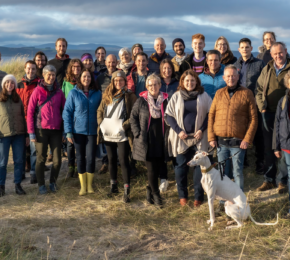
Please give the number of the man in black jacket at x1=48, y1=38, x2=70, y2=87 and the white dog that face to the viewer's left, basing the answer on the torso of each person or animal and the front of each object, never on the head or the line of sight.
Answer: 1

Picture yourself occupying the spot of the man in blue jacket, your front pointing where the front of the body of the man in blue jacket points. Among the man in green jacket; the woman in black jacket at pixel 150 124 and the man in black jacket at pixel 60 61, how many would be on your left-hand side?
1

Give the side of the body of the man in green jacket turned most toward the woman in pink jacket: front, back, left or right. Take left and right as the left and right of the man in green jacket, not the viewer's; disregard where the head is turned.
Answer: right

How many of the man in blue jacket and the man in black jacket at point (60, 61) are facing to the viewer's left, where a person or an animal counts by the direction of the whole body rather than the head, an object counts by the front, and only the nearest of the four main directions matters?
0

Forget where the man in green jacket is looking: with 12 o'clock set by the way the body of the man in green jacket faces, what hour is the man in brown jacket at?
The man in brown jacket is roughly at 1 o'clock from the man in green jacket.

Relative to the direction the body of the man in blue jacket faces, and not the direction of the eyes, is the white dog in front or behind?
in front

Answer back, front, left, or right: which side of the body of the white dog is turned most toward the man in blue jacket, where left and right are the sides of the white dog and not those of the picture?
right

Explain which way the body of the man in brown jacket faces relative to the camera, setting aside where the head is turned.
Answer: toward the camera

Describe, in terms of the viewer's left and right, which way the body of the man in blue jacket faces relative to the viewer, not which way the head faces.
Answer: facing the viewer

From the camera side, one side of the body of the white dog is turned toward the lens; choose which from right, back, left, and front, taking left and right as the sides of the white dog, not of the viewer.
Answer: left

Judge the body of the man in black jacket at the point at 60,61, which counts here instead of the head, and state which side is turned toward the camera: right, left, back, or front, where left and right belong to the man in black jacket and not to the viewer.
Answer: front

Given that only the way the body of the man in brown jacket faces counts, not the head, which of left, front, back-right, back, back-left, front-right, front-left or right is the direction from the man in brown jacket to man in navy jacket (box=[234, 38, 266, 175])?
back

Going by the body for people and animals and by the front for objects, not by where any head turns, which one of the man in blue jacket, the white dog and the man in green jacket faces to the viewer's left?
the white dog
